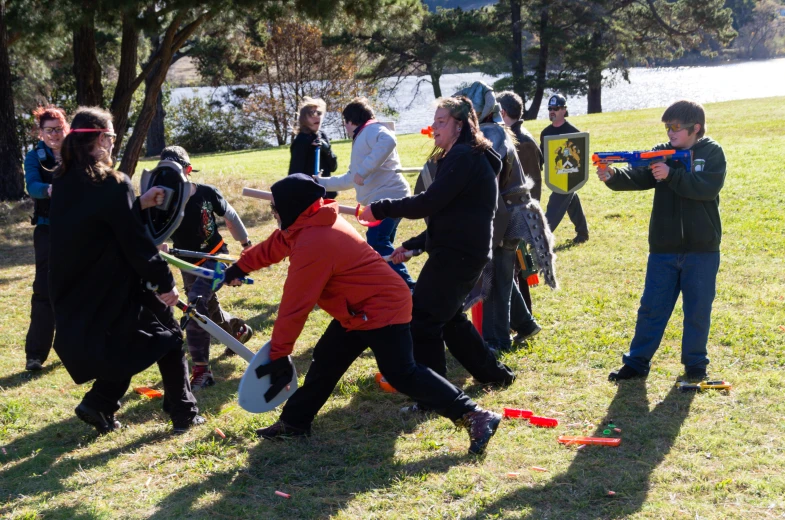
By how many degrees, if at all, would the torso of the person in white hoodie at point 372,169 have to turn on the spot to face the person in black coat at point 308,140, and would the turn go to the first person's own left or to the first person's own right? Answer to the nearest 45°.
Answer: approximately 45° to the first person's own right

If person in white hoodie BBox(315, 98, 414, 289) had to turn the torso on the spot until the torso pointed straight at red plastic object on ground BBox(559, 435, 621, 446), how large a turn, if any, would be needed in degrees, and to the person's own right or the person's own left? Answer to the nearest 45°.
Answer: approximately 135° to the person's own left

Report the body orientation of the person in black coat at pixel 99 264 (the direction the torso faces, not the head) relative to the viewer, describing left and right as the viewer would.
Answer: facing away from the viewer and to the right of the viewer

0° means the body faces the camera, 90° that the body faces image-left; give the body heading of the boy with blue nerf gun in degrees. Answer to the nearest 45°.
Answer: approximately 45°

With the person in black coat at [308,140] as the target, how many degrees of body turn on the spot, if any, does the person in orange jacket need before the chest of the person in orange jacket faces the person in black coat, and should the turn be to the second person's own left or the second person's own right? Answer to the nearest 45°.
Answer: approximately 90° to the second person's own right

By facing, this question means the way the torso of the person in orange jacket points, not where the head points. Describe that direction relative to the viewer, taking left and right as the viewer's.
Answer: facing to the left of the viewer

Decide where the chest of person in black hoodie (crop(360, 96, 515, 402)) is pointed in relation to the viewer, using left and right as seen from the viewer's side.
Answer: facing to the left of the viewer

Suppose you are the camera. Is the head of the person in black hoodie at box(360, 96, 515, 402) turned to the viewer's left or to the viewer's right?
to the viewer's left

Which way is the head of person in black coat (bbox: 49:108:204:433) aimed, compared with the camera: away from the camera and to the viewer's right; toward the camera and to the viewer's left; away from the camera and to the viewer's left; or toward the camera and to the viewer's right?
away from the camera and to the viewer's right

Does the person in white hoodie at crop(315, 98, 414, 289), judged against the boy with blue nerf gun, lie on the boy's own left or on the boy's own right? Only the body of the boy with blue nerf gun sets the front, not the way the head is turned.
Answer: on the boy's own right

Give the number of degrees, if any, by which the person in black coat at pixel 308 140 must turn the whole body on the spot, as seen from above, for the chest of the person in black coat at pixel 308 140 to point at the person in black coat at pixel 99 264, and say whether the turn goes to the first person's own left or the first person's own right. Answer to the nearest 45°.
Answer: approximately 45° to the first person's own right

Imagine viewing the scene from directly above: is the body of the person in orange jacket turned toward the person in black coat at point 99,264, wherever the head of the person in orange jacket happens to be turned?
yes

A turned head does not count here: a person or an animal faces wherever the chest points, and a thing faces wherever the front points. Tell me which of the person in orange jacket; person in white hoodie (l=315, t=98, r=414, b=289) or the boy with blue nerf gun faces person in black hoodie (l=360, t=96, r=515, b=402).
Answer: the boy with blue nerf gun
